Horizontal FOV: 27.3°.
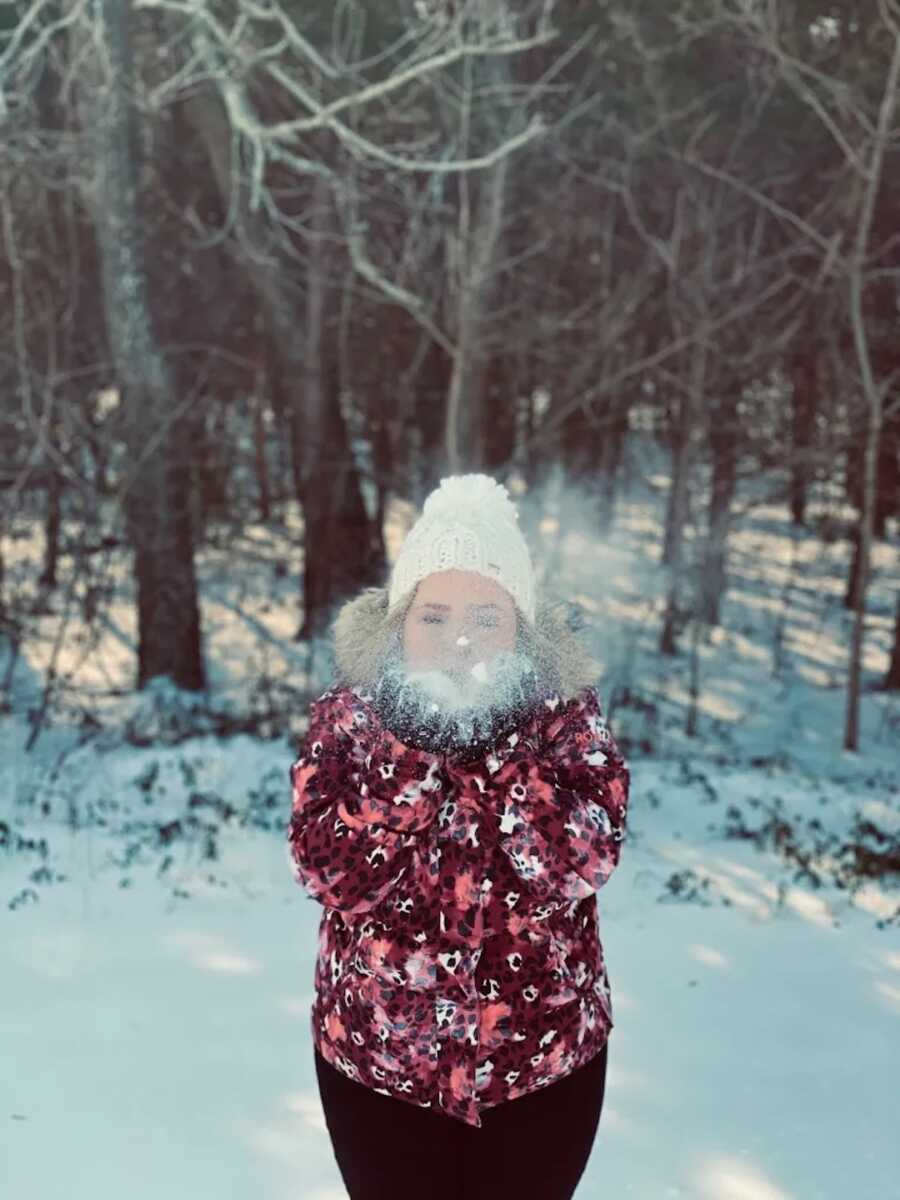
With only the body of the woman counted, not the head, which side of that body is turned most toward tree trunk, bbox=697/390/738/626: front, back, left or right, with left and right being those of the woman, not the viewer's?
back

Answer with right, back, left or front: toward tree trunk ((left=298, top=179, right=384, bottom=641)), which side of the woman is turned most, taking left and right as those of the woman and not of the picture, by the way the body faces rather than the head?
back

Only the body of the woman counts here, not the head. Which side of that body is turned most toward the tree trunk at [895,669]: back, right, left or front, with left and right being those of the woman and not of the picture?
back

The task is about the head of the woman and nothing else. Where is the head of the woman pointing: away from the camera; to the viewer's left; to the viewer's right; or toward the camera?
toward the camera

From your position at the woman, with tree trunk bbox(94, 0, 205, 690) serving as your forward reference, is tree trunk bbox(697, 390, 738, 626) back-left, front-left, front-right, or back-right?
front-right

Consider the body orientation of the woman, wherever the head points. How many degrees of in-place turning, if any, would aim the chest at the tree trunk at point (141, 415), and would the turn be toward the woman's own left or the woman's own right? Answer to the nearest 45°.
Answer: approximately 180°

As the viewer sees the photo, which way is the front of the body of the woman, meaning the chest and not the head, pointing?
toward the camera

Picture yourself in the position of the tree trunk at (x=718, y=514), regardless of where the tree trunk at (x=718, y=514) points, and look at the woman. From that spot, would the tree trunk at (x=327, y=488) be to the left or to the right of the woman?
right
